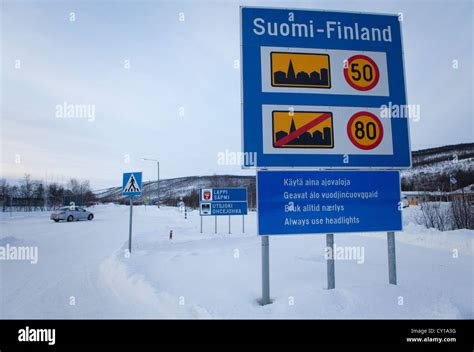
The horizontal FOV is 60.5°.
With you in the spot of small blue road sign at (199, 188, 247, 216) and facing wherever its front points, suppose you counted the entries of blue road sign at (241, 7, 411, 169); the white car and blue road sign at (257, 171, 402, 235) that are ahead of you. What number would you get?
2

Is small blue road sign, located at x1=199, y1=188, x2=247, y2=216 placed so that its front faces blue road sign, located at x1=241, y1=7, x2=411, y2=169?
yes

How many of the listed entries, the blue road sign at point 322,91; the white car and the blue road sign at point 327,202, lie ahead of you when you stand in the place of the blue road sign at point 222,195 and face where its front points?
2

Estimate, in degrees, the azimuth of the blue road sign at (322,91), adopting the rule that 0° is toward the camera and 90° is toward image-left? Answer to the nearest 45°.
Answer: approximately 0°

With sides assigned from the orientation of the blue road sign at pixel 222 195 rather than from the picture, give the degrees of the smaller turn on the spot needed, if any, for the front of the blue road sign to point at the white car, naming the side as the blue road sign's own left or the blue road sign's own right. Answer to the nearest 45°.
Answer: approximately 135° to the blue road sign's own right
